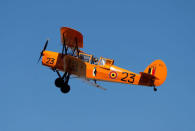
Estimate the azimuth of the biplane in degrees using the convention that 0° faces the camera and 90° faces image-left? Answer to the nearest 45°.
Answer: approximately 90°
